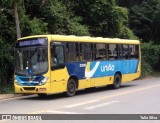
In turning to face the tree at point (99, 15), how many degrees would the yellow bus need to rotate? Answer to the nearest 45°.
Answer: approximately 135° to its right

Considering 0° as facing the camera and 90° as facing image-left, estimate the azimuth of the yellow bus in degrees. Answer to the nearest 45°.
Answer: approximately 45°

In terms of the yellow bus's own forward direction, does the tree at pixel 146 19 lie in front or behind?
behind
